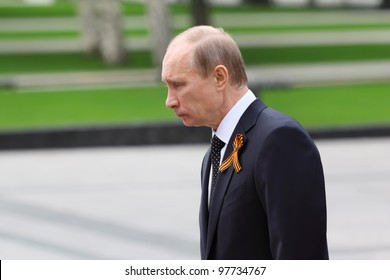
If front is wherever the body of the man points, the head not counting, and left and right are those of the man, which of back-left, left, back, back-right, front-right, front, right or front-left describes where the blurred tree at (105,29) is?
right

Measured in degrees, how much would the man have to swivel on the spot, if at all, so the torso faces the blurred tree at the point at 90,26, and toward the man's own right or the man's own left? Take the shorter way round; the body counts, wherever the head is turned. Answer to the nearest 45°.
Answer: approximately 90° to the man's own right

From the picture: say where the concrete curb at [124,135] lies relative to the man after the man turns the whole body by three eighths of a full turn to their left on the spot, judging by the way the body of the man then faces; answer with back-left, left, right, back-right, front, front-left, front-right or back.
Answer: back-left

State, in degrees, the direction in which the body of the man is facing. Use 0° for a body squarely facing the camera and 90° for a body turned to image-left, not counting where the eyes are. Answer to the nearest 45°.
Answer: approximately 90°

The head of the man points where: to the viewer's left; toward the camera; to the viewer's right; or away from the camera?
to the viewer's left

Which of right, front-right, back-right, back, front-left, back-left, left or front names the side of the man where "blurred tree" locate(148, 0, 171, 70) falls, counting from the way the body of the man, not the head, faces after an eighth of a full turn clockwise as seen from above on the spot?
front-right

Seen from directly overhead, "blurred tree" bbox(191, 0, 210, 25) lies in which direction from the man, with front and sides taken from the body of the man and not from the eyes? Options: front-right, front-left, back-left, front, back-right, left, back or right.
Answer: right
